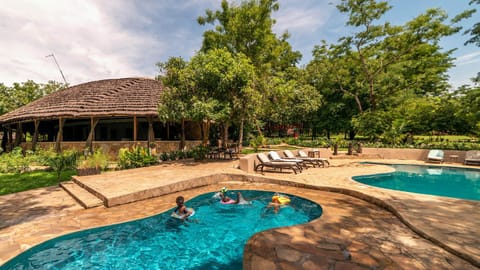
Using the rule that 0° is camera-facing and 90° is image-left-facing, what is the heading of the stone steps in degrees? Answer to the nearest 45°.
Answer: approximately 45°

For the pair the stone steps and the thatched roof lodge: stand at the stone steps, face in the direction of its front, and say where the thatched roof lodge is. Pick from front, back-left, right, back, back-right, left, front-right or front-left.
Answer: back-right

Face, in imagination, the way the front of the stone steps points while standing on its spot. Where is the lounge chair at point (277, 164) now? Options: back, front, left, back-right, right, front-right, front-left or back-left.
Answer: back-left

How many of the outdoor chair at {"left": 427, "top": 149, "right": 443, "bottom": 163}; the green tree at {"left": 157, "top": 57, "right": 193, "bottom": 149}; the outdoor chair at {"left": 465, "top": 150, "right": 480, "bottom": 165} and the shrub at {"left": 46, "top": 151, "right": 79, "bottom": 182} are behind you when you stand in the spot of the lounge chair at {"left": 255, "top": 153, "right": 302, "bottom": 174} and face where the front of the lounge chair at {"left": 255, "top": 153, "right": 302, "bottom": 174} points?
2

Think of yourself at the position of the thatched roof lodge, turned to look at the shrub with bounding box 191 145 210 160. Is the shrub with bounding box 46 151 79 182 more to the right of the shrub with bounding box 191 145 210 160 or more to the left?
right

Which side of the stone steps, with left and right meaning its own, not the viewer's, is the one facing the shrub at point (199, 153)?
back
